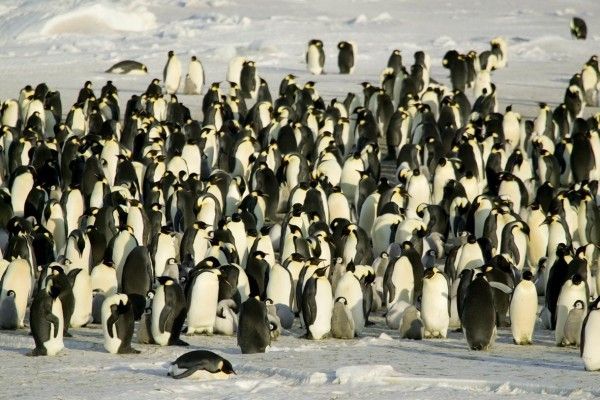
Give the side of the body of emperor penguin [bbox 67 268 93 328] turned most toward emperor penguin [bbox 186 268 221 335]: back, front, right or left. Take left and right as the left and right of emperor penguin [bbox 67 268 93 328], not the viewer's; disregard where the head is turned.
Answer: left

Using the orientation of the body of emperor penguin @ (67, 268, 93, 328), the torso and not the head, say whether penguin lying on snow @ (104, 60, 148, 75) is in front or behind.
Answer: behind

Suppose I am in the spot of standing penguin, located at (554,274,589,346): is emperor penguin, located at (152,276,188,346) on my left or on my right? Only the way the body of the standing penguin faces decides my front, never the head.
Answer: on my right

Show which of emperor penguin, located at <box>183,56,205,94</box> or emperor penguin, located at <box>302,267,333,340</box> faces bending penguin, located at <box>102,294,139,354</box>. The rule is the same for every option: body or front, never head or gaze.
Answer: emperor penguin, located at <box>183,56,205,94</box>

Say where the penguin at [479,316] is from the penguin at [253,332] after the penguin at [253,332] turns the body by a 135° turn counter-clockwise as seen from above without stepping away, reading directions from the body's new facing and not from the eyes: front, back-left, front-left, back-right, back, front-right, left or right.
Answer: back-left

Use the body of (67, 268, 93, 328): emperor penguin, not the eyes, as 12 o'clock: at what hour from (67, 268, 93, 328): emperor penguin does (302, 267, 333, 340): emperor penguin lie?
(302, 267, 333, 340): emperor penguin is roughly at 11 o'clock from (67, 268, 93, 328): emperor penguin.

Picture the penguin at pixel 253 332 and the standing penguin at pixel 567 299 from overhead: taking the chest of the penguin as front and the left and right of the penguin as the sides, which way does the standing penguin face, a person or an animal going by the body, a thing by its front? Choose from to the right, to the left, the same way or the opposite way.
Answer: the opposite way

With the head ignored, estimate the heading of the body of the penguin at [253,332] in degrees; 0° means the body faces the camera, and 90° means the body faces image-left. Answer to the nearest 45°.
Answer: approximately 180°
